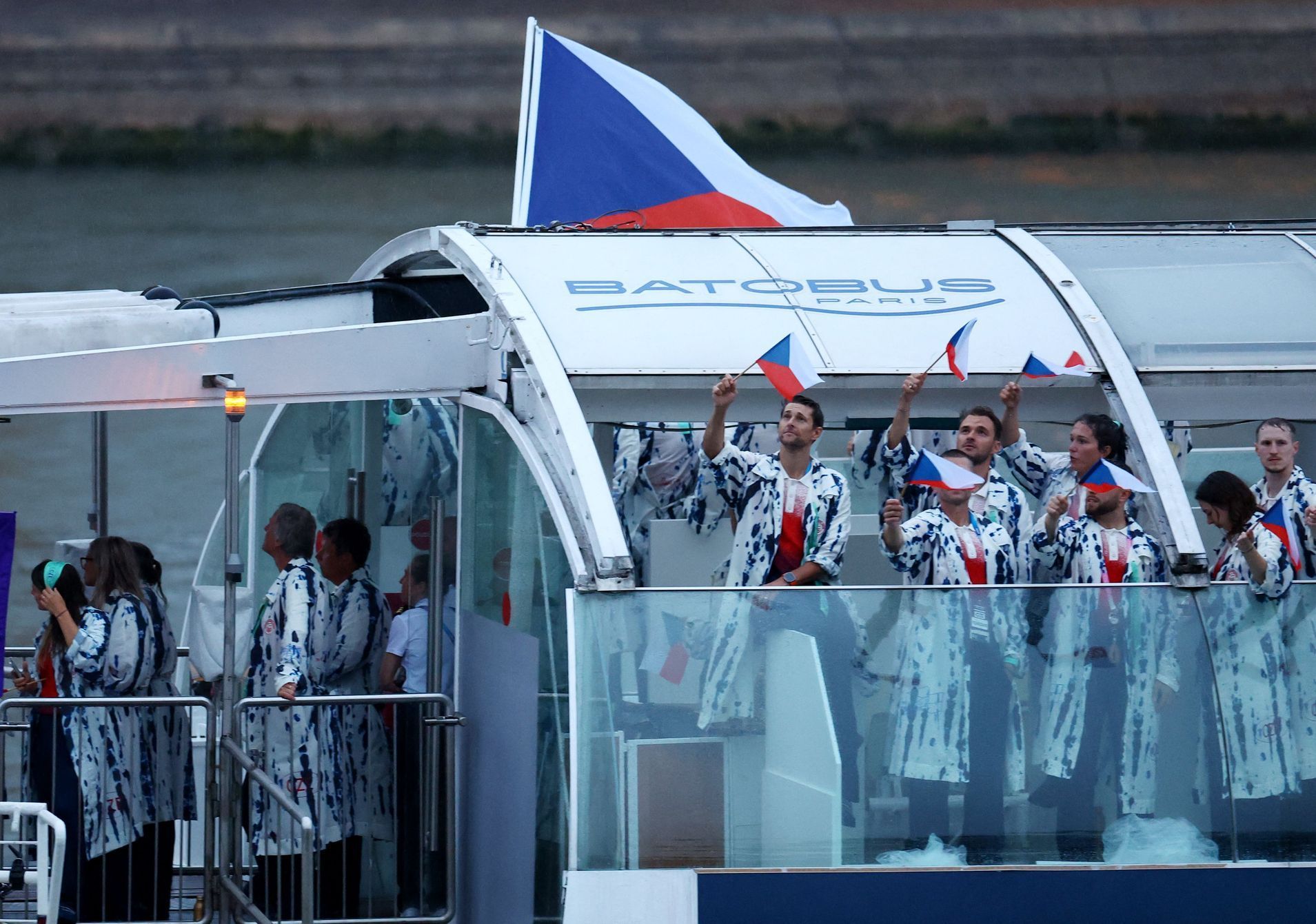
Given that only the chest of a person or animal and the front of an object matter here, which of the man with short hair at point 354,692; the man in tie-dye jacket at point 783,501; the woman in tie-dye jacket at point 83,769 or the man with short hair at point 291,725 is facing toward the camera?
the man in tie-dye jacket

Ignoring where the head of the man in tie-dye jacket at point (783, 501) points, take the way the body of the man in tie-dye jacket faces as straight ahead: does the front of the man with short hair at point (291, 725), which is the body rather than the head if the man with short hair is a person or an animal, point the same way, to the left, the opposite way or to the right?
to the right

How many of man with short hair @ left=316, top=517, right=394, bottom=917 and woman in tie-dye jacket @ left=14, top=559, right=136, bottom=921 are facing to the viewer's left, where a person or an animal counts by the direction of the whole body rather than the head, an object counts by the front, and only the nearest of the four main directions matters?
2

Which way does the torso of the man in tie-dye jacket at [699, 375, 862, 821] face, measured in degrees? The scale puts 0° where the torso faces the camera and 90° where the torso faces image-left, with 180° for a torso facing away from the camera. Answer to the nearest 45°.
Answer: approximately 0°

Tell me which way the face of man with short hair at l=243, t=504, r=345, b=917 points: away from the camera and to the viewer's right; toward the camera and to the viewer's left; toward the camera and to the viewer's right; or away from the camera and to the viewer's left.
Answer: away from the camera and to the viewer's left

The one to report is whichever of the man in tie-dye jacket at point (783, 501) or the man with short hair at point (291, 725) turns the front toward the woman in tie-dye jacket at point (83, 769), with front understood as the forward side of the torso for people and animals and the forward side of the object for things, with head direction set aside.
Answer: the man with short hair

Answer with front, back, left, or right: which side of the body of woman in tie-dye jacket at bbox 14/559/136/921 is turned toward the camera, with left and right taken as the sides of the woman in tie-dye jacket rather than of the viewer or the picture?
left

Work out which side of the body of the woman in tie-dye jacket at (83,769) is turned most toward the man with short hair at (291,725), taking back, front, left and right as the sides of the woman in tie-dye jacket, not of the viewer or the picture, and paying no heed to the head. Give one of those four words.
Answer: back

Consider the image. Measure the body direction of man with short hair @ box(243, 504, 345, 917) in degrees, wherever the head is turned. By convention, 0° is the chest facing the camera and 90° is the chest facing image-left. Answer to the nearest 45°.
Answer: approximately 90°
